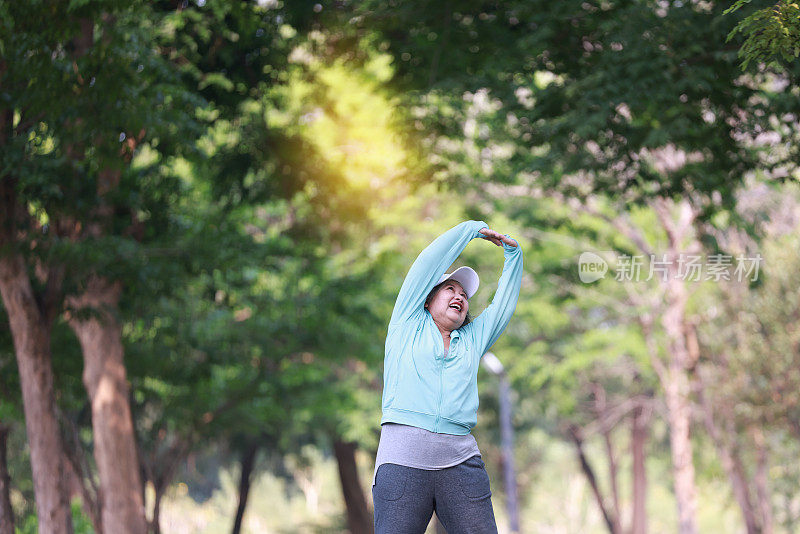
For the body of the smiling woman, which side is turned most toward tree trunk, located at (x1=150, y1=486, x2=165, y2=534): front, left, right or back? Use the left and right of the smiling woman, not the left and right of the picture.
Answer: back

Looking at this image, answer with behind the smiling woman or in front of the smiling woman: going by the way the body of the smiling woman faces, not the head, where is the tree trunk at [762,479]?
behind

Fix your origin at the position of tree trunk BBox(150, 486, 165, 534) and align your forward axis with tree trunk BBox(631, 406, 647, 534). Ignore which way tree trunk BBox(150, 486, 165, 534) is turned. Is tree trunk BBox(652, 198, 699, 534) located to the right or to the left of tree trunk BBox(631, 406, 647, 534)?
right

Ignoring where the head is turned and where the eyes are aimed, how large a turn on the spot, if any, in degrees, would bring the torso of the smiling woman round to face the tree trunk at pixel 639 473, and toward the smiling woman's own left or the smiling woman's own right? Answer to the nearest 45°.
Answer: approximately 180°

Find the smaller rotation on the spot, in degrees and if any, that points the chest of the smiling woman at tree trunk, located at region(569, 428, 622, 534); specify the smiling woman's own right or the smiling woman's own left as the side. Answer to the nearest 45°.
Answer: approximately 180°

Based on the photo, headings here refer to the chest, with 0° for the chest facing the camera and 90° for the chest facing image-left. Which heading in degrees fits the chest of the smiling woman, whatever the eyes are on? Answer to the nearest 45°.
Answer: approximately 0°

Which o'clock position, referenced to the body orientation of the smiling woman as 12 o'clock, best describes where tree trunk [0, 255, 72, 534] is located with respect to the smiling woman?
The tree trunk is roughly at 5 o'clock from the smiling woman.

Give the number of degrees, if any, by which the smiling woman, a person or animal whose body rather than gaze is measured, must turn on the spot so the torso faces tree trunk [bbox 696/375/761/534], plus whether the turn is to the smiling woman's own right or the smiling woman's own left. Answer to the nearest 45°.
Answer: approximately 180°

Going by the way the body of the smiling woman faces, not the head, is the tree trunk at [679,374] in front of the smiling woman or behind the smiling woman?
behind

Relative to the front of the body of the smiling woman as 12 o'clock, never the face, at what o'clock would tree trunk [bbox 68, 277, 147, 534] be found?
The tree trunk is roughly at 5 o'clock from the smiling woman.

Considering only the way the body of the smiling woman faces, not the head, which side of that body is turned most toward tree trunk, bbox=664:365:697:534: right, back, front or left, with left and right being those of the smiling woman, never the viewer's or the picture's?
back

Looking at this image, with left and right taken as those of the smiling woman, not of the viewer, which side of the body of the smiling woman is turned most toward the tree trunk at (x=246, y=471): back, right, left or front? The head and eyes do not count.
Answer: back
